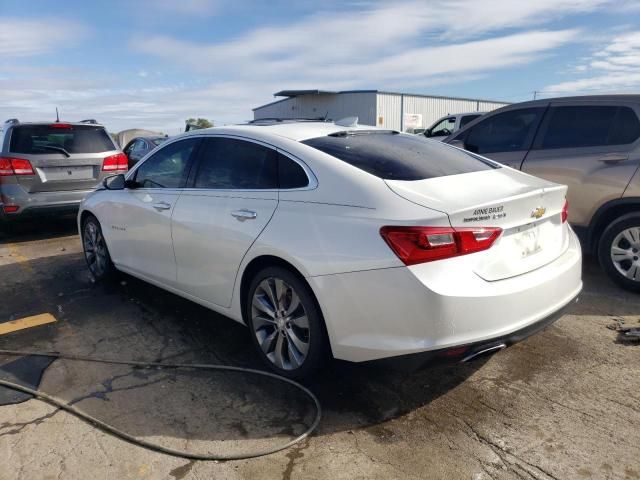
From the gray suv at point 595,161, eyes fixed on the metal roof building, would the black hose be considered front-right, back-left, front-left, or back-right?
back-left

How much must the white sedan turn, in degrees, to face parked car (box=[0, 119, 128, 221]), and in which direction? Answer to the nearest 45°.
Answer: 0° — it already faces it

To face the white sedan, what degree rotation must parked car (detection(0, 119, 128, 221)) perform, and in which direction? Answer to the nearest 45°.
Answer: approximately 180°

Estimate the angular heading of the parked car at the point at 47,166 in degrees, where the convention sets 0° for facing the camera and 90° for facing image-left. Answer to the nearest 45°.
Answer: approximately 180°

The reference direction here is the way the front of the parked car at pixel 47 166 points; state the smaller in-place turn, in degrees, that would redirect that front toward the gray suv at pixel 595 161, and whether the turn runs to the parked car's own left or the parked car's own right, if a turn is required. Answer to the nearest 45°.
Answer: approximately 135° to the parked car's own right

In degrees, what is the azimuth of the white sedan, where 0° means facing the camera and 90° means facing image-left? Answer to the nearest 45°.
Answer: approximately 135°

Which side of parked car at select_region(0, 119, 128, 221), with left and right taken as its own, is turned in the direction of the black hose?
back

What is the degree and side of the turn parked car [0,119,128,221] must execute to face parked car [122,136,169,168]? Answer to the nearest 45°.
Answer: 0° — it already faces it

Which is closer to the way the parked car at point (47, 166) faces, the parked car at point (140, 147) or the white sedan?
the parked car
